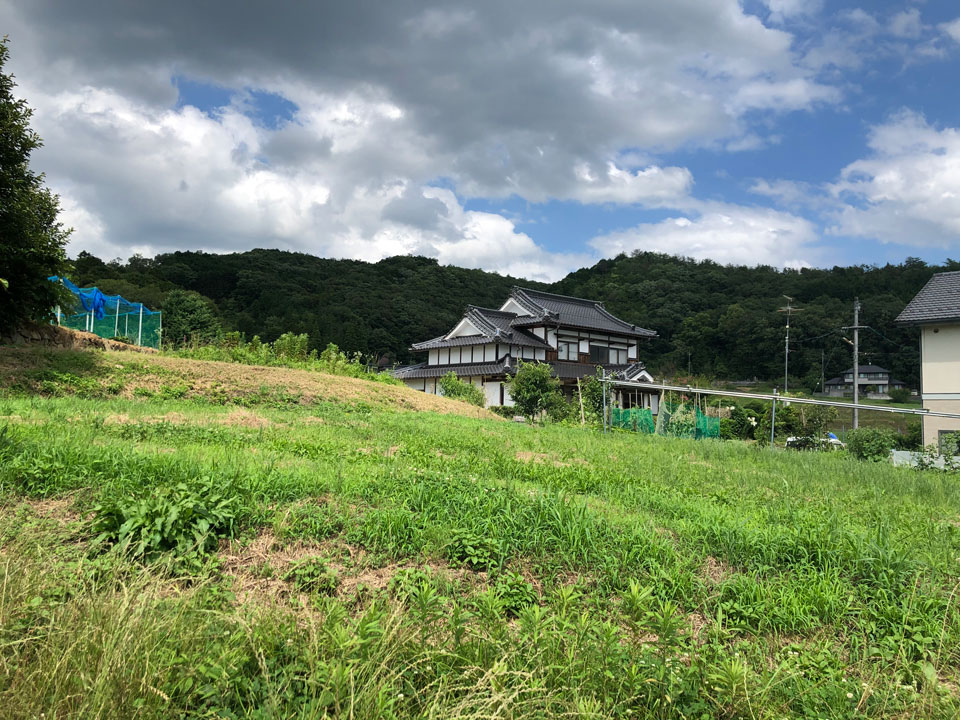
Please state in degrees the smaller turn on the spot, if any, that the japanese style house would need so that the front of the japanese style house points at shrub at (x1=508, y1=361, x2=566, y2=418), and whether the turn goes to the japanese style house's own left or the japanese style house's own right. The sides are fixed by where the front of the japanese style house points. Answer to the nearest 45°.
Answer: approximately 45° to the japanese style house's own right

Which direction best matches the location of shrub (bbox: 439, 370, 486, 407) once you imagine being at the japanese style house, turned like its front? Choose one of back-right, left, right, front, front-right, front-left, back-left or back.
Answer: front-right

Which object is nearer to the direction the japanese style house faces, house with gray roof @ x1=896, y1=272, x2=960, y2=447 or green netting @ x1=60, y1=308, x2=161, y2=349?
the house with gray roof

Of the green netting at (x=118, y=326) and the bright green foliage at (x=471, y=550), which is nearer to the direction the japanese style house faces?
the bright green foliage

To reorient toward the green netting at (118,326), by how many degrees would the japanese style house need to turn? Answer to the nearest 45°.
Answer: approximately 90° to its right

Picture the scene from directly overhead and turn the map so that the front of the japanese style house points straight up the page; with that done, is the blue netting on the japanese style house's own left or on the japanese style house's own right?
on the japanese style house's own right

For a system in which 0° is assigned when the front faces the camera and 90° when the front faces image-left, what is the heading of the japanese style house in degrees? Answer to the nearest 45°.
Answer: approximately 315°

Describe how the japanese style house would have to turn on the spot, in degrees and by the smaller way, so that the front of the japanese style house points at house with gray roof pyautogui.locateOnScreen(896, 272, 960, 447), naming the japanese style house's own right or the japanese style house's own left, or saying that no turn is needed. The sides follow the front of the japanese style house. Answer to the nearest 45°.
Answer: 0° — it already faces it

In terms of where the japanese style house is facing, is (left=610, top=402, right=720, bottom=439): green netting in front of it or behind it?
in front

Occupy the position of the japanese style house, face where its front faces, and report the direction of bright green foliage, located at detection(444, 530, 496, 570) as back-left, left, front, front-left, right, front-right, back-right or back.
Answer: front-right
